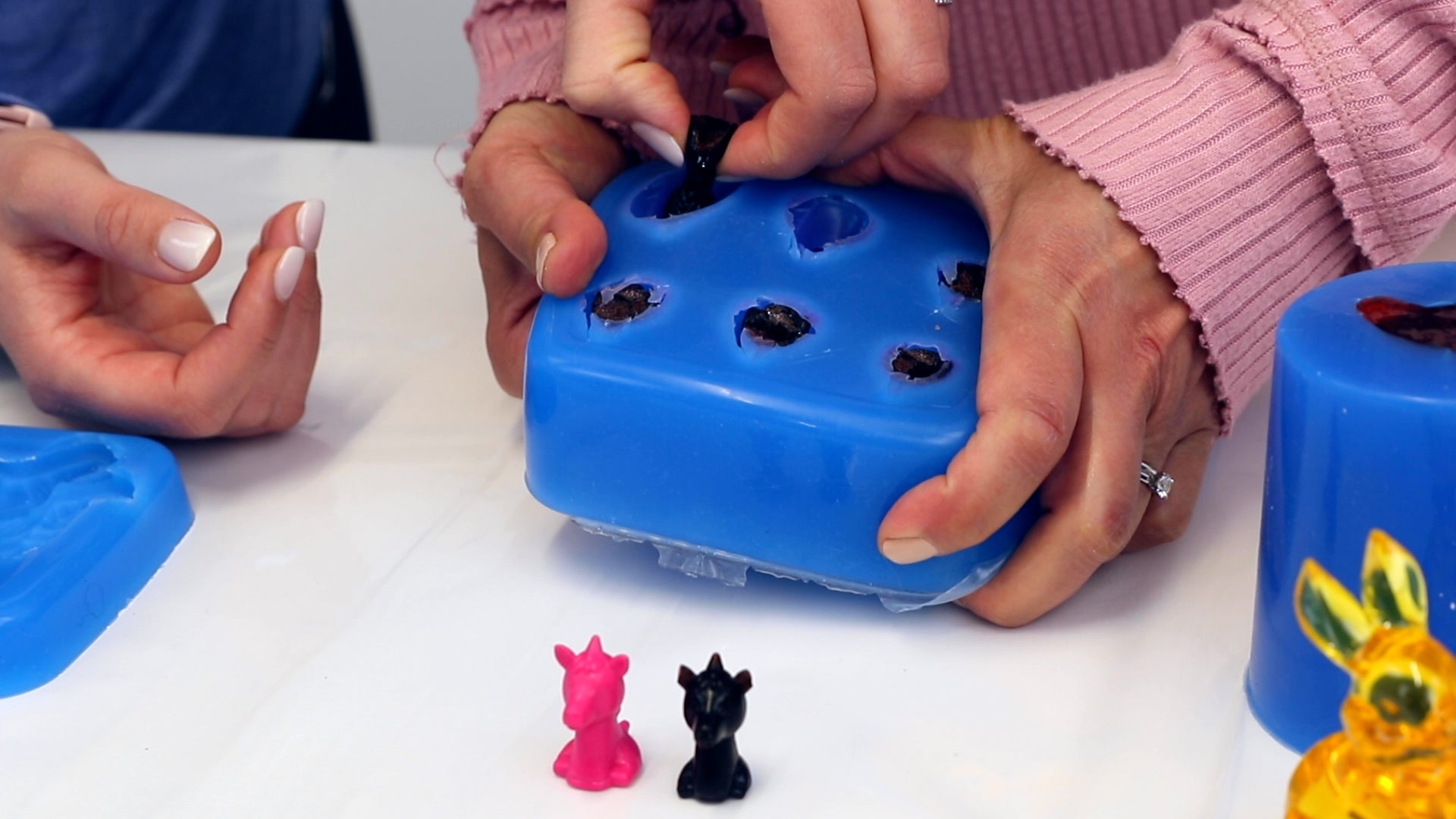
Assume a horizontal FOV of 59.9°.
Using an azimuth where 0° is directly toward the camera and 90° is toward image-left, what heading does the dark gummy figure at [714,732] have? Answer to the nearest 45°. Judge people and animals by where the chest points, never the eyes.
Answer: approximately 0°
